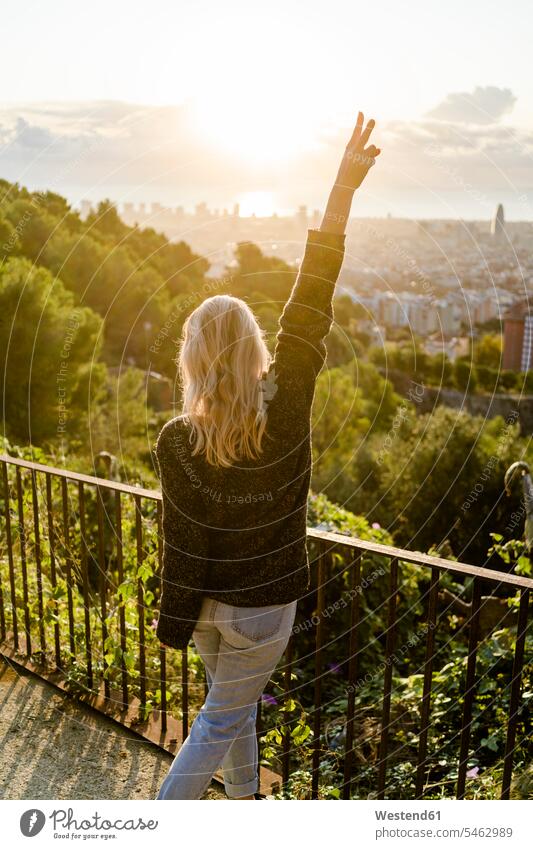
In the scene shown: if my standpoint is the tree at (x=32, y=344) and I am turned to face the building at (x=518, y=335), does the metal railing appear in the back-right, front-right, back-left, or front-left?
back-right

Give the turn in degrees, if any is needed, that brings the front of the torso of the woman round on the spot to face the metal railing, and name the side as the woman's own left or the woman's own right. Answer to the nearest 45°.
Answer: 0° — they already face it

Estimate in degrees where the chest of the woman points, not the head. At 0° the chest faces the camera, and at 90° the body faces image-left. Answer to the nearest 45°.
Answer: approximately 180°

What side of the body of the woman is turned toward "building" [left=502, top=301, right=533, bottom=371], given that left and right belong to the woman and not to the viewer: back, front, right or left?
front

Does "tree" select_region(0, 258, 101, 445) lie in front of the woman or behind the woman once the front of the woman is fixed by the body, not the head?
in front

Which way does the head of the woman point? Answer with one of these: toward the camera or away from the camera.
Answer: away from the camera
